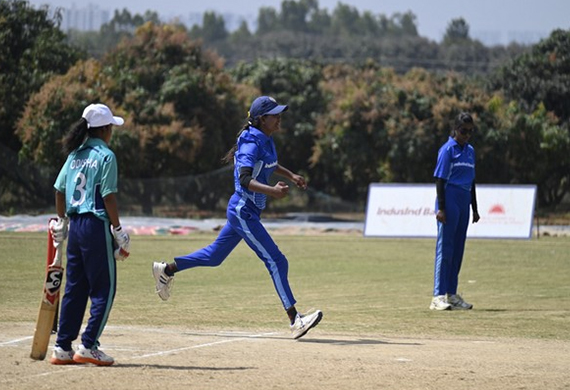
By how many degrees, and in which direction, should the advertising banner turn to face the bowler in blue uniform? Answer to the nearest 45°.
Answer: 0° — it already faces them

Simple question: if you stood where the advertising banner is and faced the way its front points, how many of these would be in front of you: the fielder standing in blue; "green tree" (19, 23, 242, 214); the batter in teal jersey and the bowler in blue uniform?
3

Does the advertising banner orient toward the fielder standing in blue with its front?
yes

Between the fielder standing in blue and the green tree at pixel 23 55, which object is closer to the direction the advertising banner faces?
the fielder standing in blue

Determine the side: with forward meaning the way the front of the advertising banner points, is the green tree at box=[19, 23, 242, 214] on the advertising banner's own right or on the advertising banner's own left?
on the advertising banner's own right

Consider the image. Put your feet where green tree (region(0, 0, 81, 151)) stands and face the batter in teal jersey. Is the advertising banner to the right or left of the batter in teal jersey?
left

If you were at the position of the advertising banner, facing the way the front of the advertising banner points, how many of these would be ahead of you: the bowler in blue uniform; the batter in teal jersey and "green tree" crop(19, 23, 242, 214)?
2

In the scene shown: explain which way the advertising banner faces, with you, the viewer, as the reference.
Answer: facing the viewer

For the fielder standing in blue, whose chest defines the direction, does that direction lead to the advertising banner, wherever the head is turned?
no

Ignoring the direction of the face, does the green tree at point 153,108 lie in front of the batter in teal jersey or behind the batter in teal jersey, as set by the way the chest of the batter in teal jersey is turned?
in front

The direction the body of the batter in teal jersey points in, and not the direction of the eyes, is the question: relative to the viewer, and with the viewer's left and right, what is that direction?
facing away from the viewer and to the right of the viewer

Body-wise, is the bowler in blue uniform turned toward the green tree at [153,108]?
no

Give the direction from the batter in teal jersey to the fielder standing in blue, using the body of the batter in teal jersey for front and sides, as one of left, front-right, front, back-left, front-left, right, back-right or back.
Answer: front

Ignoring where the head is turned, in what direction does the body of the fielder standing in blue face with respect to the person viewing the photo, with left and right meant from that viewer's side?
facing the viewer and to the right of the viewer

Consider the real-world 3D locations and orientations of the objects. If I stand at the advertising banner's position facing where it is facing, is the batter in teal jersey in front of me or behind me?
in front
